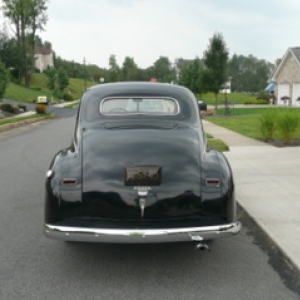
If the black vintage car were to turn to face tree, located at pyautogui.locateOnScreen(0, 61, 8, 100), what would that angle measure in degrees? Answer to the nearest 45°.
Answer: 0° — it already faces it

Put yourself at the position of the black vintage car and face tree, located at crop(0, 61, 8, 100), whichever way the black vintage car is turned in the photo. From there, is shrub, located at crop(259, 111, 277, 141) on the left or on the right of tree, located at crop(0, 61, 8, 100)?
right

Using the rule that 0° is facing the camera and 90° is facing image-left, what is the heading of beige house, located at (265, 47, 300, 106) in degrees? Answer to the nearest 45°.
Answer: approximately 0°

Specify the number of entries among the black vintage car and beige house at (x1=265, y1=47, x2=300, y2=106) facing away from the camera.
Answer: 1

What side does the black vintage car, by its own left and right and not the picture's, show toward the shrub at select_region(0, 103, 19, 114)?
front

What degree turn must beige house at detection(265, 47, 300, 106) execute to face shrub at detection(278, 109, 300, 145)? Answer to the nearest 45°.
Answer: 0° — it already faces it

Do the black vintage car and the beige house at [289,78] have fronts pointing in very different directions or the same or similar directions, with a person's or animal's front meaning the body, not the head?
very different directions

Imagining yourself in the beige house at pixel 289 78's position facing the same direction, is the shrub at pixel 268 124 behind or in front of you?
in front

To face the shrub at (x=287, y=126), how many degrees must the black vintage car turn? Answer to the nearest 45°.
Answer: approximately 45° to its right

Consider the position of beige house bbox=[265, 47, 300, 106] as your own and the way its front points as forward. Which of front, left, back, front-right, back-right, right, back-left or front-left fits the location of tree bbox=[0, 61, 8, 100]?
front-right

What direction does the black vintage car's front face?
away from the camera

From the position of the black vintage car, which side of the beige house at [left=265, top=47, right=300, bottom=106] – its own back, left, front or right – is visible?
front

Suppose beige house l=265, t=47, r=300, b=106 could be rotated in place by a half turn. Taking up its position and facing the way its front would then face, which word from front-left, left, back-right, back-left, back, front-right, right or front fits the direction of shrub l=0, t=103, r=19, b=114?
back-left
